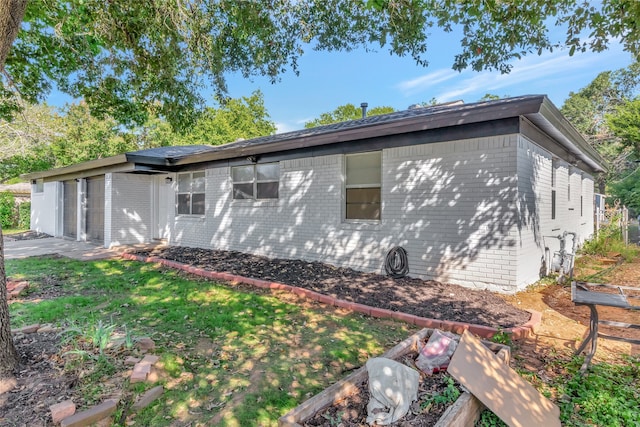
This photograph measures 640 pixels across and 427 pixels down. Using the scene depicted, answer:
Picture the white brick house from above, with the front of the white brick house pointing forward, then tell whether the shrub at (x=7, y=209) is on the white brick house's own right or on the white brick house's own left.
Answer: on the white brick house's own right

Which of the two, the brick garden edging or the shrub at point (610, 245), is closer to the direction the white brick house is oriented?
the brick garden edging

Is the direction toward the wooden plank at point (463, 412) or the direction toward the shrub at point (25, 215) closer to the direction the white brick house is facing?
the wooden plank

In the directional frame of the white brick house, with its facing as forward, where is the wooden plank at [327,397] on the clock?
The wooden plank is roughly at 11 o'clock from the white brick house.

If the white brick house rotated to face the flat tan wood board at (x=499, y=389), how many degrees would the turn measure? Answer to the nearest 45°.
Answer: approximately 45° to its left

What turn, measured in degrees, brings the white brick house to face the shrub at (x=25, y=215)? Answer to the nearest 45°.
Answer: approximately 90° to its right

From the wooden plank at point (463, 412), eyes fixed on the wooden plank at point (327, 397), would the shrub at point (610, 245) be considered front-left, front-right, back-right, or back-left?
back-right

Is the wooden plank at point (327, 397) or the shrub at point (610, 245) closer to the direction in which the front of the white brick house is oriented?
the wooden plank

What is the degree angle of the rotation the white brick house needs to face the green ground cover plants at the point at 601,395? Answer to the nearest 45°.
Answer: approximately 45° to its left
